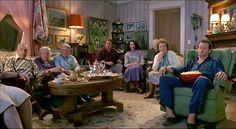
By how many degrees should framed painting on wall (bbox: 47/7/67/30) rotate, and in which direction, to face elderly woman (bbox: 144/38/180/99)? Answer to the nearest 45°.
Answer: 0° — it already faces them

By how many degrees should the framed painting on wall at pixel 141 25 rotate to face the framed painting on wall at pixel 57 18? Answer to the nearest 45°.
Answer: approximately 45° to its right

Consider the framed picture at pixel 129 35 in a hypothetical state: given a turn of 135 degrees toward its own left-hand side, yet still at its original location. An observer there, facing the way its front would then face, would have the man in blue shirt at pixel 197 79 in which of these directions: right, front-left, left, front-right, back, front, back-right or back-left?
back-right

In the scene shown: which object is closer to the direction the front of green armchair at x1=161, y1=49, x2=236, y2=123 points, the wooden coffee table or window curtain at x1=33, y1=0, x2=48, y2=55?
the wooden coffee table

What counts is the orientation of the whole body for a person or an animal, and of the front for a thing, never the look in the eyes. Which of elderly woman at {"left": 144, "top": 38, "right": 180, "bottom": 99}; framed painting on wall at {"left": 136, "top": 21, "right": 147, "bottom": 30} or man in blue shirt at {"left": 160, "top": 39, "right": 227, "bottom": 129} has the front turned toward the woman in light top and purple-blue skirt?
the framed painting on wall

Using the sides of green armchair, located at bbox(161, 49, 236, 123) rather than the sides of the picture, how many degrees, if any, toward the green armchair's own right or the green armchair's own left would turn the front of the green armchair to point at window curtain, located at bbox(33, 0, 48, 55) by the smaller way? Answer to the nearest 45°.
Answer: approximately 90° to the green armchair's own right

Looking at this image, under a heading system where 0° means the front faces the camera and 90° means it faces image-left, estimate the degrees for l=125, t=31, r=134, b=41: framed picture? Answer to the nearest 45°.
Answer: approximately 0°

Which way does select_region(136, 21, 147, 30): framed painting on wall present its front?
toward the camera

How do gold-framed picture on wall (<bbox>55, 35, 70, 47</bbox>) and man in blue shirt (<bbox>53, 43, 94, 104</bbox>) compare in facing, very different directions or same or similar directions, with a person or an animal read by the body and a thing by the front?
same or similar directions

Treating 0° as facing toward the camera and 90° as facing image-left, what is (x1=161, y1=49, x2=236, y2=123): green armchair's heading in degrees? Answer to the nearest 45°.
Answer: approximately 45°

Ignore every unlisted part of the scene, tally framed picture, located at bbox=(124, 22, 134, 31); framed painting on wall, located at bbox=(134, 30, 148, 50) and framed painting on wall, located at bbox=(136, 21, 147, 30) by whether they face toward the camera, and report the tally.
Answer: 3

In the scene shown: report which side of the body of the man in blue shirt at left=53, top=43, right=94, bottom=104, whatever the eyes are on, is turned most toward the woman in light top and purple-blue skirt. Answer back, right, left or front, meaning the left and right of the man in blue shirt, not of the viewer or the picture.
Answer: left

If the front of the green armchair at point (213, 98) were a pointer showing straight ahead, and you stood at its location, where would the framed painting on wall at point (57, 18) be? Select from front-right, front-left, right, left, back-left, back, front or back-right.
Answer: right

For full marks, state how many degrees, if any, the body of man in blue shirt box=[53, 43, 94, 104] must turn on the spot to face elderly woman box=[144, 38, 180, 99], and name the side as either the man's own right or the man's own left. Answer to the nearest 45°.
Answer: approximately 45° to the man's own left

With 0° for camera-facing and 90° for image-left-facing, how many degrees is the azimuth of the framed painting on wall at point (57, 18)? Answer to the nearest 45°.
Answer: approximately 315°

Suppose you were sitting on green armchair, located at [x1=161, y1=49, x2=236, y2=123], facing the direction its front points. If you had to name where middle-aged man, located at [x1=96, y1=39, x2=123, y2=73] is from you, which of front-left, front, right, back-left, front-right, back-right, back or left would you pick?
right

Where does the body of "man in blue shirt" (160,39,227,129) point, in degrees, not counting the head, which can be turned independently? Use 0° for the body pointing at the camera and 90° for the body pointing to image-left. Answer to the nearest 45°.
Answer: approximately 45°

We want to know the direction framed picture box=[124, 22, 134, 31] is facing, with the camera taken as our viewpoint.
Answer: facing the viewer
